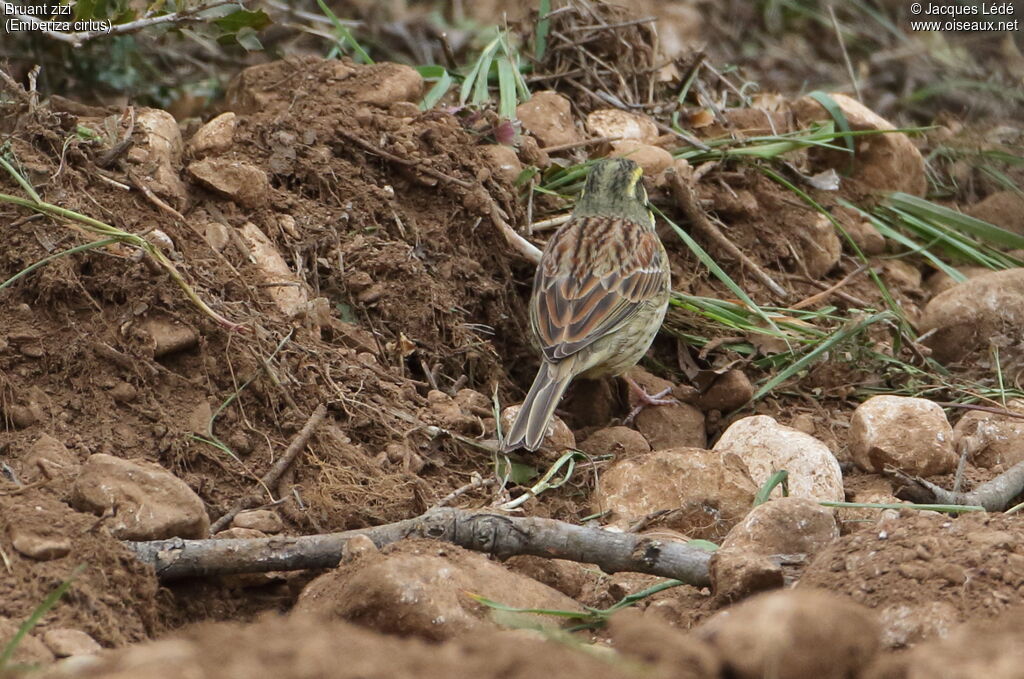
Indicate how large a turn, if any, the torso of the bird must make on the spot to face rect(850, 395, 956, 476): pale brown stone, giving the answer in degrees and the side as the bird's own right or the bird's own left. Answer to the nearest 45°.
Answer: approximately 90° to the bird's own right

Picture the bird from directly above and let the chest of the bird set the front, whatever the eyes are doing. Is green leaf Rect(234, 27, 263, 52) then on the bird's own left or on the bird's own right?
on the bird's own left

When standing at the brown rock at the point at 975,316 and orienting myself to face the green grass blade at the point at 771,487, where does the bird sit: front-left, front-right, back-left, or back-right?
front-right

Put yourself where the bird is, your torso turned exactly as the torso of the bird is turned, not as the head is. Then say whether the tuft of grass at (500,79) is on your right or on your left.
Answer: on your left

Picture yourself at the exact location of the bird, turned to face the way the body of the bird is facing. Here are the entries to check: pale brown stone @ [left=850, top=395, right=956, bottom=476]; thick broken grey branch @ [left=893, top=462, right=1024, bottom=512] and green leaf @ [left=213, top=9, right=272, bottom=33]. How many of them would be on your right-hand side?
2

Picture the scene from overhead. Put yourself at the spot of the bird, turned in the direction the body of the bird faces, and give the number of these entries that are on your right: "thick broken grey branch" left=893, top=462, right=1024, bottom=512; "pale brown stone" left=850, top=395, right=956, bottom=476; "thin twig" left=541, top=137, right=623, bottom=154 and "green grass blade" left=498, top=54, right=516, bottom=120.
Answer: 2

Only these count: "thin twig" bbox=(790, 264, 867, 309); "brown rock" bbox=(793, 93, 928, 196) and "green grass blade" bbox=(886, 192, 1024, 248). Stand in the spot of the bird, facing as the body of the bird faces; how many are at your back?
0

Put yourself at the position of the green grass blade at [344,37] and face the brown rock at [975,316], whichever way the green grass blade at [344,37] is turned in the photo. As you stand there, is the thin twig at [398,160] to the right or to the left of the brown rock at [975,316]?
right

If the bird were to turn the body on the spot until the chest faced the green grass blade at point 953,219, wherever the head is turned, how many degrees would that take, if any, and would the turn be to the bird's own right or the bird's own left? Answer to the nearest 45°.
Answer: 0° — it already faces it

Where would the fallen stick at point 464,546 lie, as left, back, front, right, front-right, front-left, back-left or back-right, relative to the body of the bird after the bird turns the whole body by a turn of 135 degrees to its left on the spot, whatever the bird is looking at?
left

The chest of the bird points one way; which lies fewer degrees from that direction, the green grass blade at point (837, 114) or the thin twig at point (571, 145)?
the green grass blade

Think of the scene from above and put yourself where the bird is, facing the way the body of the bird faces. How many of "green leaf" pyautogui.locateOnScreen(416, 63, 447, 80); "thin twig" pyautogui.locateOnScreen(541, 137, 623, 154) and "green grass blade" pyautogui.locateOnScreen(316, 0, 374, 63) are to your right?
0

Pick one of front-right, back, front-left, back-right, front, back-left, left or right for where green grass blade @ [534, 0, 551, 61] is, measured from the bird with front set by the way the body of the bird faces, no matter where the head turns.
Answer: front-left

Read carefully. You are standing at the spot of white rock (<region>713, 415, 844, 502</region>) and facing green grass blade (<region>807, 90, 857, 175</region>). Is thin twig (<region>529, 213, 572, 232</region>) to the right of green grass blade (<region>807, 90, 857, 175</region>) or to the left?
left

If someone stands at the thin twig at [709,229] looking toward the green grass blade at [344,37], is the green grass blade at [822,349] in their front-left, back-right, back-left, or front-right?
back-left

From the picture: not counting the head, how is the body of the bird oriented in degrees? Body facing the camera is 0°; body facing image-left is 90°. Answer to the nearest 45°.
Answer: approximately 225°
